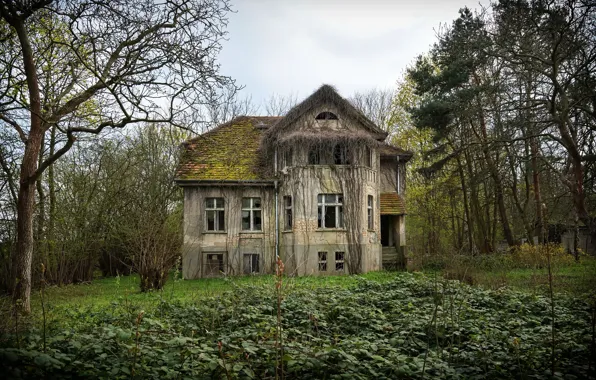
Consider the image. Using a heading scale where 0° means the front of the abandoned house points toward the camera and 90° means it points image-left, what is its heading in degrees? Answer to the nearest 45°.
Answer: approximately 0°
